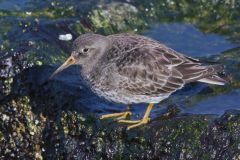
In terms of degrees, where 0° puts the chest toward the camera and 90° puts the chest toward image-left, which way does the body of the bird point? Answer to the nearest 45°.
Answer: approximately 90°
